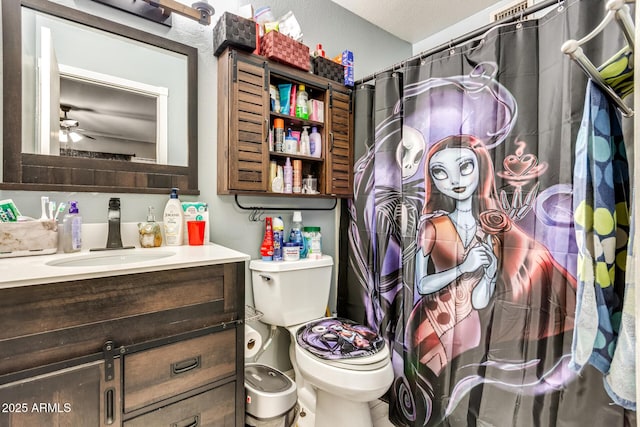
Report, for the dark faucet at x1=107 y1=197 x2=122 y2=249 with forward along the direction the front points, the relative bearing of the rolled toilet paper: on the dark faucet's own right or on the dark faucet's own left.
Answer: on the dark faucet's own left

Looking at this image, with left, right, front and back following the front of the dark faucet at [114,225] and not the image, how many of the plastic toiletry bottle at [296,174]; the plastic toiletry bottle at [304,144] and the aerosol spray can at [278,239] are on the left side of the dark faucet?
3

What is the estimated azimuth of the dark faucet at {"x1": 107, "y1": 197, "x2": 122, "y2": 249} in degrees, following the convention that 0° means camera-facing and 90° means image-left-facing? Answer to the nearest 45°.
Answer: approximately 0°

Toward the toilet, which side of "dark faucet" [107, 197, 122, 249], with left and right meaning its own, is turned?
left

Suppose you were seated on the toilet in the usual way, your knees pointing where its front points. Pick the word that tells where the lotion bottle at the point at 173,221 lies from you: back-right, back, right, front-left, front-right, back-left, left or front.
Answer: back-right

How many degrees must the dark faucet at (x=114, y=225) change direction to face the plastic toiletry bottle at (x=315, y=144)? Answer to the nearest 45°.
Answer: approximately 90° to its left

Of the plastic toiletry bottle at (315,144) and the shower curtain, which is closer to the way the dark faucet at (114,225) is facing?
the shower curtain

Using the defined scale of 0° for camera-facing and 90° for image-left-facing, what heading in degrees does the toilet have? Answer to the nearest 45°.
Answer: approximately 315°
